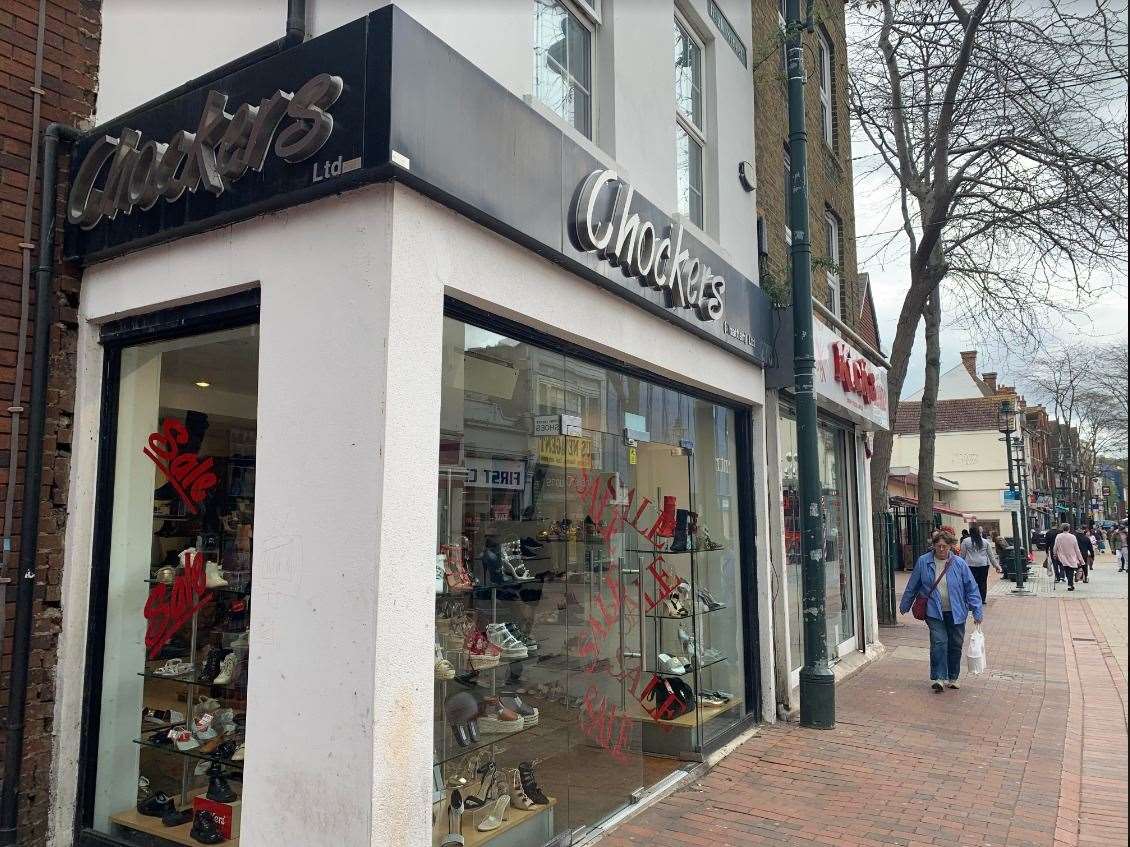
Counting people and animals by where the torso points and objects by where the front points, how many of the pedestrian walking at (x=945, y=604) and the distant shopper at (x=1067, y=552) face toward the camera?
1

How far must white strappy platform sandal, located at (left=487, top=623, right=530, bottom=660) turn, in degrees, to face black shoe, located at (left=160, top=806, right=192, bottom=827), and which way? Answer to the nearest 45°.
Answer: approximately 135° to its right

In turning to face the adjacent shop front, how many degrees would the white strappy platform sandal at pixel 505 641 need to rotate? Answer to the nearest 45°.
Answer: approximately 90° to its left

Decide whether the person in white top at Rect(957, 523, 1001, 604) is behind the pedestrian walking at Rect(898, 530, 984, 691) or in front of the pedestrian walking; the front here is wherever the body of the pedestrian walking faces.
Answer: behind

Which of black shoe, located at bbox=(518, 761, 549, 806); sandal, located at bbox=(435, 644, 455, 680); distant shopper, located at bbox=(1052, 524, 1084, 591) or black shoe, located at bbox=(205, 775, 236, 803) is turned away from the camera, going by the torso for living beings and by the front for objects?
the distant shopper

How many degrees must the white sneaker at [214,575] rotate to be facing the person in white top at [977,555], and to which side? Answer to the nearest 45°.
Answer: approximately 90° to its left

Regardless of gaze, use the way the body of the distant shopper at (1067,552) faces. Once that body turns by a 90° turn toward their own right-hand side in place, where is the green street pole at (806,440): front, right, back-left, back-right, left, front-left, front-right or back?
right

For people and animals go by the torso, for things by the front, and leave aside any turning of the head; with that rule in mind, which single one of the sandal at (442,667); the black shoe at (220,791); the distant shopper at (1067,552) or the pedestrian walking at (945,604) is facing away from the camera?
the distant shopper
